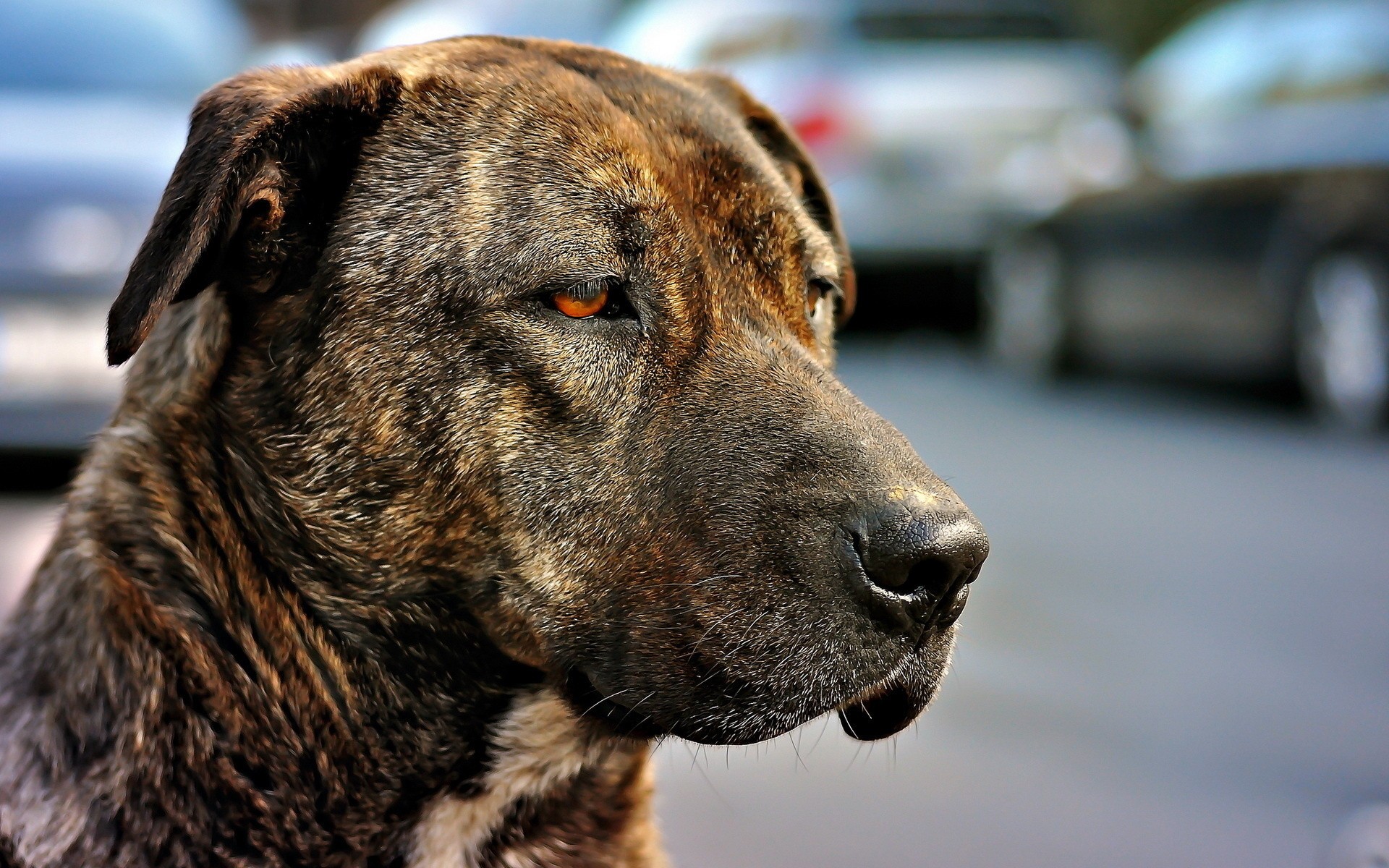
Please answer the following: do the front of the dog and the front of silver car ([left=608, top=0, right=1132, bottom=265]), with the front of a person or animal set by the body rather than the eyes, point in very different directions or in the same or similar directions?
very different directions

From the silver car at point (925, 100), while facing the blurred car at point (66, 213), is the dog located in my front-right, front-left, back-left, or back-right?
front-left

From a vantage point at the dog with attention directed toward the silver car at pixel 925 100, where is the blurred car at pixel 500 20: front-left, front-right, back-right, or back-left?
front-left

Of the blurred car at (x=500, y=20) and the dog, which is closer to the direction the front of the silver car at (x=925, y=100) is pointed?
the blurred car

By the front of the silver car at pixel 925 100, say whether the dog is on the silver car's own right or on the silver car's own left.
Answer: on the silver car's own left

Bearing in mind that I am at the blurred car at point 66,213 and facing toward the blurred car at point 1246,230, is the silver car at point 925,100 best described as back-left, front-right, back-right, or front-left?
front-left

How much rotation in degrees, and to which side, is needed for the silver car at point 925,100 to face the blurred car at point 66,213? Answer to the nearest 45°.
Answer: approximately 90° to its left

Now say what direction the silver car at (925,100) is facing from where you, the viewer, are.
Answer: facing away from the viewer and to the left of the viewer

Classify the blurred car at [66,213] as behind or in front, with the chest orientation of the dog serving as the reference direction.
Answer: behind

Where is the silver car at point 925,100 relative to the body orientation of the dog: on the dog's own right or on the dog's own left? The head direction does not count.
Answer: on the dog's own left

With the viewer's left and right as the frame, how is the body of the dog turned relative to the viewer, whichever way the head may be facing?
facing the viewer and to the right of the viewer
